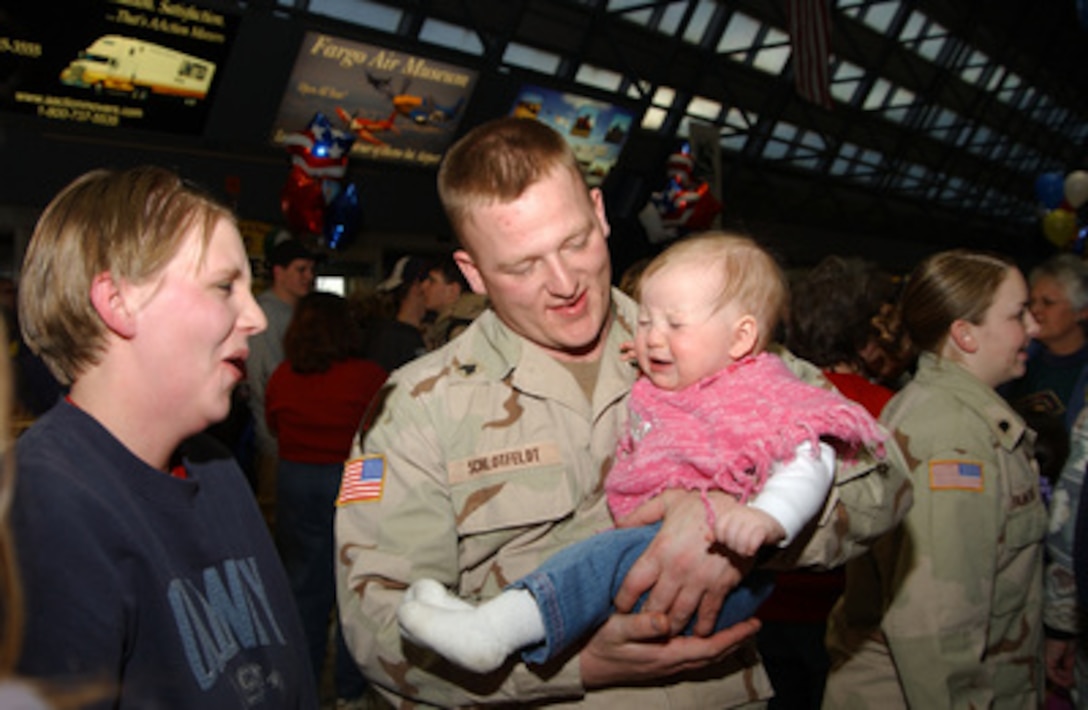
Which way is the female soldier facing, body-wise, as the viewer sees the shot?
to the viewer's right

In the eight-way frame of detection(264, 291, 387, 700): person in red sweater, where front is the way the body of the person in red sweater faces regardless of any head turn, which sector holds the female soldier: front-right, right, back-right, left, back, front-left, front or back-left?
back-right

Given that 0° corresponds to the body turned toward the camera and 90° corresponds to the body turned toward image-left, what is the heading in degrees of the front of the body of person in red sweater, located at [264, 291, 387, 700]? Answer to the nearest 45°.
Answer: approximately 180°

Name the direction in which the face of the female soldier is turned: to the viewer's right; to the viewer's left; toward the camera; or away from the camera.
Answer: to the viewer's right

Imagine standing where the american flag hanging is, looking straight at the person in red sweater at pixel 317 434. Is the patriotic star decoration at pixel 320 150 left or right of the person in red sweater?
right

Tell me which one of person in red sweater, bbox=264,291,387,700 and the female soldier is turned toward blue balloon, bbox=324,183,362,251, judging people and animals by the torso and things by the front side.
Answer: the person in red sweater

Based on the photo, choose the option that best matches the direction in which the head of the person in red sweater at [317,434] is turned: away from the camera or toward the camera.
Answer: away from the camera

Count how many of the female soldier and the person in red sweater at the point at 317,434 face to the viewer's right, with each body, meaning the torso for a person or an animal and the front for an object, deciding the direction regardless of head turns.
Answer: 1

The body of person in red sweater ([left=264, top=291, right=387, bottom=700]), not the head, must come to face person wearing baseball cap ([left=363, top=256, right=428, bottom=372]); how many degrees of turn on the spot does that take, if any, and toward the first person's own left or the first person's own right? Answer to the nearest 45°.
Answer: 0° — they already face them
